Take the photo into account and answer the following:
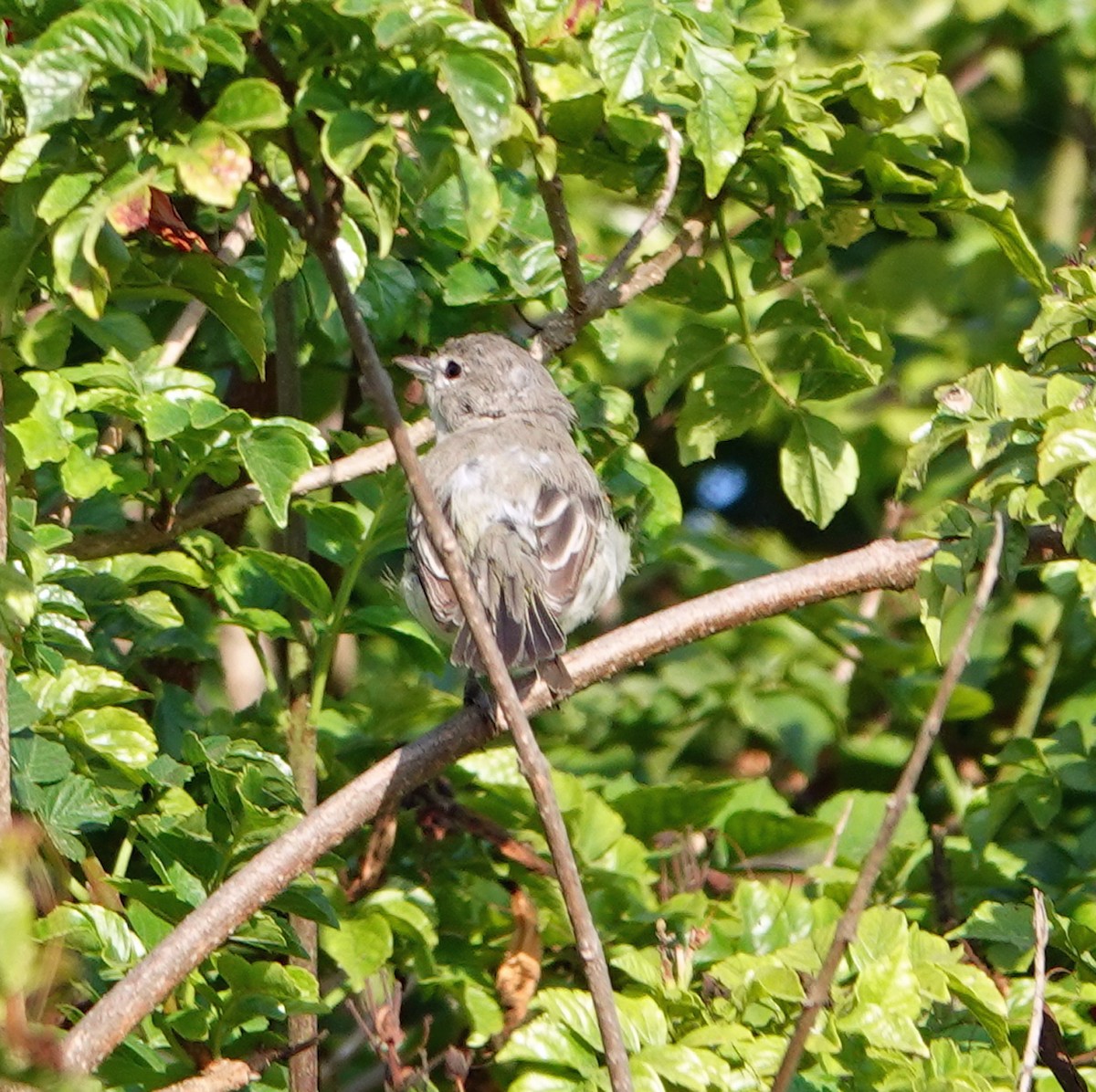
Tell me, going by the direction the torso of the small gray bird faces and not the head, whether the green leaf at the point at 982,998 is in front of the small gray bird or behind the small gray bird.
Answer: behind

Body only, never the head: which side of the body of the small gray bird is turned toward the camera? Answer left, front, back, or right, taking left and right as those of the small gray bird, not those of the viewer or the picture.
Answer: back

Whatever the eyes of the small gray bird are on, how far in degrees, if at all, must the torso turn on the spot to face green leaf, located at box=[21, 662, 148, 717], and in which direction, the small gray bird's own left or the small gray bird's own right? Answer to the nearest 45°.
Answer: approximately 135° to the small gray bird's own left

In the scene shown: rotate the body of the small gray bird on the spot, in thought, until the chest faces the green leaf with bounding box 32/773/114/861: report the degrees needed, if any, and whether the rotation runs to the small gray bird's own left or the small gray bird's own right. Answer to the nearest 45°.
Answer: approximately 135° to the small gray bird's own left
